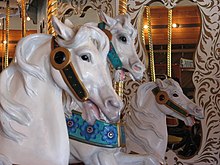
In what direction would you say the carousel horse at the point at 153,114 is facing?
to the viewer's right

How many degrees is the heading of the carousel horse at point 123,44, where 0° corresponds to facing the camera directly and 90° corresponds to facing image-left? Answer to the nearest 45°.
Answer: approximately 315°

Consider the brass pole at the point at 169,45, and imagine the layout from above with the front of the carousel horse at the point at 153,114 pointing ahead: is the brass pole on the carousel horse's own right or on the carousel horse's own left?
on the carousel horse's own left
